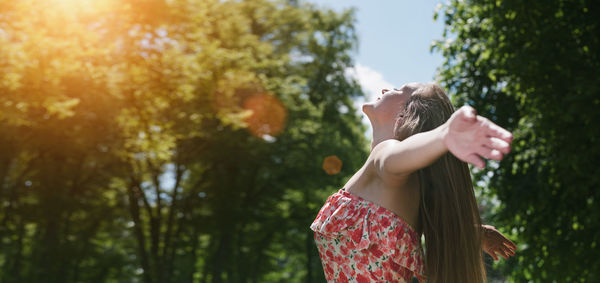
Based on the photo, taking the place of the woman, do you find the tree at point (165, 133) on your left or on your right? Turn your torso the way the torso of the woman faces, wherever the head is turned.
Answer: on your right

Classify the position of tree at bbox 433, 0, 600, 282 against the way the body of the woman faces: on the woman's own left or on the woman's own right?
on the woman's own right

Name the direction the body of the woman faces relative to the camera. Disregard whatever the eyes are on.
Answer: to the viewer's left
